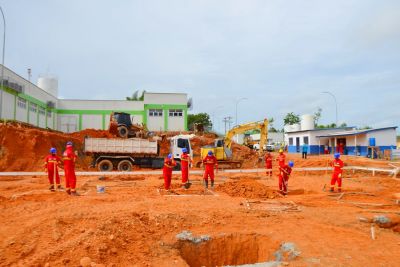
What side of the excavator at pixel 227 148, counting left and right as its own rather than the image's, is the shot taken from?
right

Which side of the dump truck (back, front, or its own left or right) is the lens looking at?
right

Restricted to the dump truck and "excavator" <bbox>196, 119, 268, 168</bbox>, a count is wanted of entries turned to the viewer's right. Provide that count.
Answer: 2

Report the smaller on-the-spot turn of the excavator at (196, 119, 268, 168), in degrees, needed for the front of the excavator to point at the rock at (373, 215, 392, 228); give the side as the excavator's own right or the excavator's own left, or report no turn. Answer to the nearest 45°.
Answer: approximately 90° to the excavator's own right

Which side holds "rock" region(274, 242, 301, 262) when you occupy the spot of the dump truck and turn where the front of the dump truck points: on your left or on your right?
on your right

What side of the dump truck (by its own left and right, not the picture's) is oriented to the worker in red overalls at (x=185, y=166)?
right

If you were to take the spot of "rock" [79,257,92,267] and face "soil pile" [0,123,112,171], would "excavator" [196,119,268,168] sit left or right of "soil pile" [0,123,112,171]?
right

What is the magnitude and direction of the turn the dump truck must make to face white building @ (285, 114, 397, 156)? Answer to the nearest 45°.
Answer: approximately 45° to its left

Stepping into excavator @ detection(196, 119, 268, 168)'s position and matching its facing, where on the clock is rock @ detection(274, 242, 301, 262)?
The rock is roughly at 3 o'clock from the excavator.

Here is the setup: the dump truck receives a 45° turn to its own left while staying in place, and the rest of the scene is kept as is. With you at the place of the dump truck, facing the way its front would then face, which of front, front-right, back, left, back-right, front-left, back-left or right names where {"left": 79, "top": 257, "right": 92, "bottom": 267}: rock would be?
back-right

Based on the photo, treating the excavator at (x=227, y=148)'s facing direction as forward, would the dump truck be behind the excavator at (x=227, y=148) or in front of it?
behind
